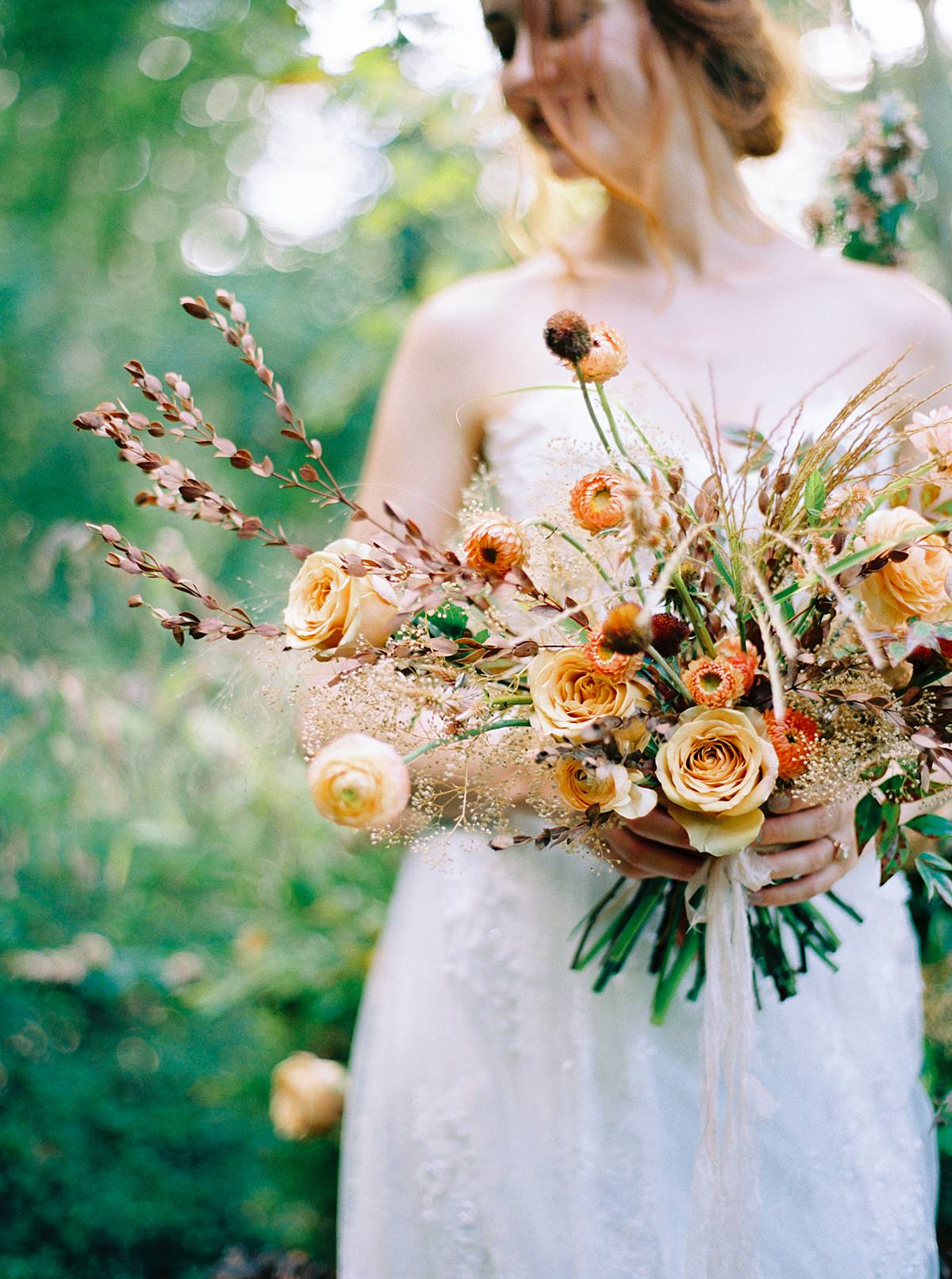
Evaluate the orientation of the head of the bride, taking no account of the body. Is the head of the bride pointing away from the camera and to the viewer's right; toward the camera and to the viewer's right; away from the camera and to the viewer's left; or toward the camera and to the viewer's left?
toward the camera and to the viewer's left

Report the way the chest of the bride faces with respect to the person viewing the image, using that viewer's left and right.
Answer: facing the viewer

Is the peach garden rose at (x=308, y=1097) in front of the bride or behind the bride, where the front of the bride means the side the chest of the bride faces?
behind
